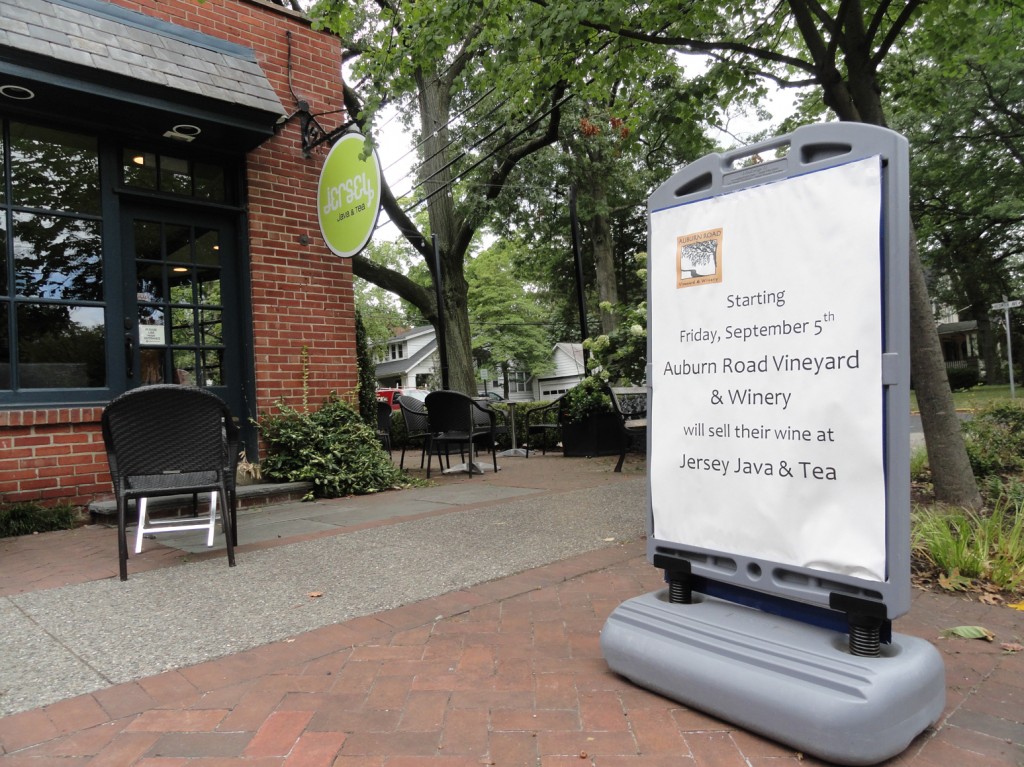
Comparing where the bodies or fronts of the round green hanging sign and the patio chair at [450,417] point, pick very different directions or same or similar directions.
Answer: very different directions

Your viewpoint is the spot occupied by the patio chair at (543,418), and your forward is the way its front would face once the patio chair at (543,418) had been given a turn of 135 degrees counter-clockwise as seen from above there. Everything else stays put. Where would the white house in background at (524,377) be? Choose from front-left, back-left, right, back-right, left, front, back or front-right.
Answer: back-left

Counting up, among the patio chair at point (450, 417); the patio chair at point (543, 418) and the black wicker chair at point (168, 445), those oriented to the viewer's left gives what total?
1

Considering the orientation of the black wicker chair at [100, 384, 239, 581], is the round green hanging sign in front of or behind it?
in front

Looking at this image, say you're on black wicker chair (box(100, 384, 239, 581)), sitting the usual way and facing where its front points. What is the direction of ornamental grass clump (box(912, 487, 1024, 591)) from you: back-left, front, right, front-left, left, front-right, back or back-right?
back-right

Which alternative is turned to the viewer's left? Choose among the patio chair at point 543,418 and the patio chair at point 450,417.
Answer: the patio chair at point 543,418

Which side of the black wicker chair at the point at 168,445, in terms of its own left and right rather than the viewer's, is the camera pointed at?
back

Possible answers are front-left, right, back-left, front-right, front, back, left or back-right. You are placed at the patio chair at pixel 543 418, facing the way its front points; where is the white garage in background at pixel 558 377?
right

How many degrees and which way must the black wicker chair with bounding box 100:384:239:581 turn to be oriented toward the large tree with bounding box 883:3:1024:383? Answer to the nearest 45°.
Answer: approximately 90° to its right

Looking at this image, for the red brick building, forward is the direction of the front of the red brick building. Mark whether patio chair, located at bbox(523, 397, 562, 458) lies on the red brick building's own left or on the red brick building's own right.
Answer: on the red brick building's own left

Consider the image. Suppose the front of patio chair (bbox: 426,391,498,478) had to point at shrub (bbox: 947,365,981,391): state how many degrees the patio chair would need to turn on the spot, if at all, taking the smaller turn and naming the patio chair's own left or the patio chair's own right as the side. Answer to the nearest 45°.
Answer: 0° — it already faces it

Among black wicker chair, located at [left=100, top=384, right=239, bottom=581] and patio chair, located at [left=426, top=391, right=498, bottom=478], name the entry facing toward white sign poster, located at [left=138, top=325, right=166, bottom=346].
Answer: the black wicker chair

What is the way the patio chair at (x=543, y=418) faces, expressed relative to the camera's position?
facing to the left of the viewer
